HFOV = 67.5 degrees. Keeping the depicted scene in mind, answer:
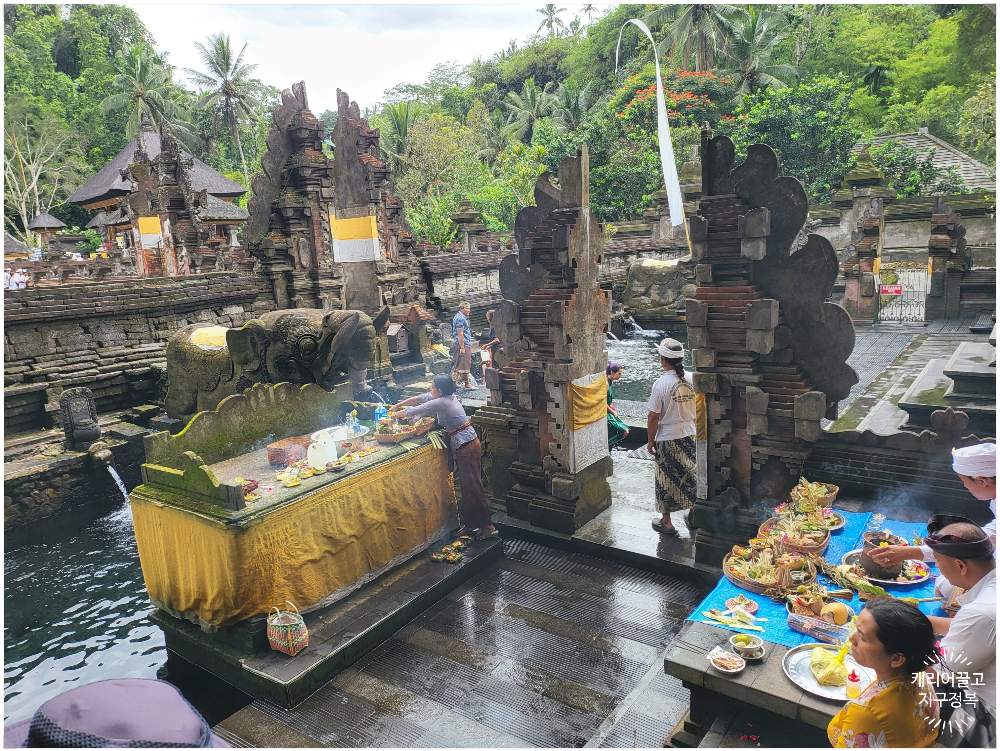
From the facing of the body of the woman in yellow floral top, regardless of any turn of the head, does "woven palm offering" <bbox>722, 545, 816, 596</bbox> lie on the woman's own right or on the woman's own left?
on the woman's own right

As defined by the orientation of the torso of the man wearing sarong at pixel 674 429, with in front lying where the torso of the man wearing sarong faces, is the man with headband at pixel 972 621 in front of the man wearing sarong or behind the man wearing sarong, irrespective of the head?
behind

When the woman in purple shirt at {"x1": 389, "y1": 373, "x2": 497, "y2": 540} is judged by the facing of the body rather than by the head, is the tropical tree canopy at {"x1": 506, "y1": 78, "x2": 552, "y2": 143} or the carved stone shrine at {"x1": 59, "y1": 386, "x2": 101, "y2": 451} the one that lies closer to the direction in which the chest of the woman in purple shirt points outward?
the carved stone shrine

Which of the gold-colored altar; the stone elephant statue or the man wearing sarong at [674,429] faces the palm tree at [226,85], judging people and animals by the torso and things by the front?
the man wearing sarong

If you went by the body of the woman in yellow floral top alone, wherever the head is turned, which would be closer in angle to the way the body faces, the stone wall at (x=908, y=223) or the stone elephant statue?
the stone elephant statue

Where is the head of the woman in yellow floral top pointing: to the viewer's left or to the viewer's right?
to the viewer's left

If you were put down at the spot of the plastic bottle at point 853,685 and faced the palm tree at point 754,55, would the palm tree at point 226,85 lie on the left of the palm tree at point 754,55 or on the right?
left

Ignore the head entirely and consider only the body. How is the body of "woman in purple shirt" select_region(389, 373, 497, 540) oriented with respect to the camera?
to the viewer's left

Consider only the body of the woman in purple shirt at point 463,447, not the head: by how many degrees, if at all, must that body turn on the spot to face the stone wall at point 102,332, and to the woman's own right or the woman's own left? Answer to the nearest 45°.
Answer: approximately 45° to the woman's own right

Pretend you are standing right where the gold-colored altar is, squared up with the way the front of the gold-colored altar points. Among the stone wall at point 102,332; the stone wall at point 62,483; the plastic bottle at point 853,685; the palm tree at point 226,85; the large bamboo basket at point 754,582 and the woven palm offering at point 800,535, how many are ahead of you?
3

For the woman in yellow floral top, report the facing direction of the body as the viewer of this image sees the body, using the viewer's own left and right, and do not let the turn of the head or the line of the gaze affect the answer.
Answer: facing to the left of the viewer

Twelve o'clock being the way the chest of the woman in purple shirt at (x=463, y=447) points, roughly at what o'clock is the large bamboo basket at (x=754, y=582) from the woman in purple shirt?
The large bamboo basket is roughly at 8 o'clock from the woman in purple shirt.
